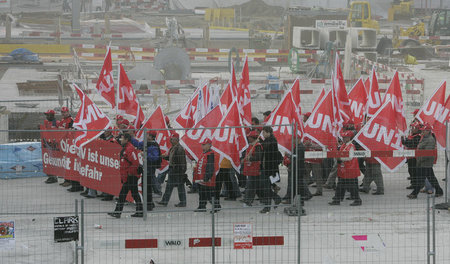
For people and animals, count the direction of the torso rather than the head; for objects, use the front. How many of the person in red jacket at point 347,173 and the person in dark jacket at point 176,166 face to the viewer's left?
2

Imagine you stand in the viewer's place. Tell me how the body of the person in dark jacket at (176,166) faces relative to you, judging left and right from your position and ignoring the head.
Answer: facing to the left of the viewer

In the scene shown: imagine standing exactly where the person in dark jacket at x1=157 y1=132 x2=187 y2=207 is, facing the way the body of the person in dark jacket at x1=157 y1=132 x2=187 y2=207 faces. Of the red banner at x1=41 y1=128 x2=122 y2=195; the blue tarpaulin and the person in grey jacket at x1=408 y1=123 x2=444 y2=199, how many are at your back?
1

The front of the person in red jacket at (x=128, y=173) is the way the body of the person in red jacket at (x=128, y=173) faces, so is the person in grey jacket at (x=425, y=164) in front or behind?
behind

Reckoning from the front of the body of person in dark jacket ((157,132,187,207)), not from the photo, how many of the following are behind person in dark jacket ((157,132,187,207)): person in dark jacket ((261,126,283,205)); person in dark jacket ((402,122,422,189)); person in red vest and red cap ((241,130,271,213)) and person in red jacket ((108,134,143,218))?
3

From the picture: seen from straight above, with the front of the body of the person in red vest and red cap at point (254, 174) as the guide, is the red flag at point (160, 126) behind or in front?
in front

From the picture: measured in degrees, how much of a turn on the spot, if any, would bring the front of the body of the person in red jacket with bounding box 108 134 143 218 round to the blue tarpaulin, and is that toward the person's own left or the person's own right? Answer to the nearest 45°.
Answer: approximately 45° to the person's own right

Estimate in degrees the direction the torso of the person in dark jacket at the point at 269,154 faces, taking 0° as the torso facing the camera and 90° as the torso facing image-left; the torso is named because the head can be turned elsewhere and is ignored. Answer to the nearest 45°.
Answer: approximately 90°

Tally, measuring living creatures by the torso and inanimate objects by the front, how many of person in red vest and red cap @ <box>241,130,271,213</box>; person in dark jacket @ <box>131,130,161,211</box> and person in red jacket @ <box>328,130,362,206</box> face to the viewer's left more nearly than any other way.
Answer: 3

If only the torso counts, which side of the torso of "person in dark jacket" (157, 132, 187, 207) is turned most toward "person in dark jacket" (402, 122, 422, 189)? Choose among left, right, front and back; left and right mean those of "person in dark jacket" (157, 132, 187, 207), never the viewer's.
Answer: back

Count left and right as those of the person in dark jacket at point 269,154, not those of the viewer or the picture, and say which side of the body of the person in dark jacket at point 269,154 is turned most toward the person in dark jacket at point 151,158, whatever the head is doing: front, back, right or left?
front

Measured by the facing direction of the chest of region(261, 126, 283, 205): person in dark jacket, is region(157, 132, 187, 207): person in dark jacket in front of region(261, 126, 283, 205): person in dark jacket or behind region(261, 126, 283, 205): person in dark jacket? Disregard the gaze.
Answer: in front

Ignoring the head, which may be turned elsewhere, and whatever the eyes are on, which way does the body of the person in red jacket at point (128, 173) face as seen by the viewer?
to the viewer's left

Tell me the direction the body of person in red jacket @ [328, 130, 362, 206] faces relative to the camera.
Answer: to the viewer's left

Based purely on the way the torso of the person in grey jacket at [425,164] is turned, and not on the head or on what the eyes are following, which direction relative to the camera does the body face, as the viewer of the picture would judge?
to the viewer's left

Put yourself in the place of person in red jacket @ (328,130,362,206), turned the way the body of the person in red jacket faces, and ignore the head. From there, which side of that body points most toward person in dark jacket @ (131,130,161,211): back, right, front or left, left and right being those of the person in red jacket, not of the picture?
front

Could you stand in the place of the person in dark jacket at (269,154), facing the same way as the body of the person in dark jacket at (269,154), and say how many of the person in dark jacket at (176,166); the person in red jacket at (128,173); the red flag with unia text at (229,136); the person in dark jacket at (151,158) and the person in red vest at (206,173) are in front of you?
5

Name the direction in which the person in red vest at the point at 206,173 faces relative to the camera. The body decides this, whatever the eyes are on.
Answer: to the viewer's left

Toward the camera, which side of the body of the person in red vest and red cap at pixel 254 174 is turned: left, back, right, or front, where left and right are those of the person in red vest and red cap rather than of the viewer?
left

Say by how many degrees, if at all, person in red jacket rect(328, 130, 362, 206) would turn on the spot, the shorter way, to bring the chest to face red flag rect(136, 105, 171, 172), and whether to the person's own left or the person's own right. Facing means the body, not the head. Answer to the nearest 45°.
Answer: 0° — they already face it
